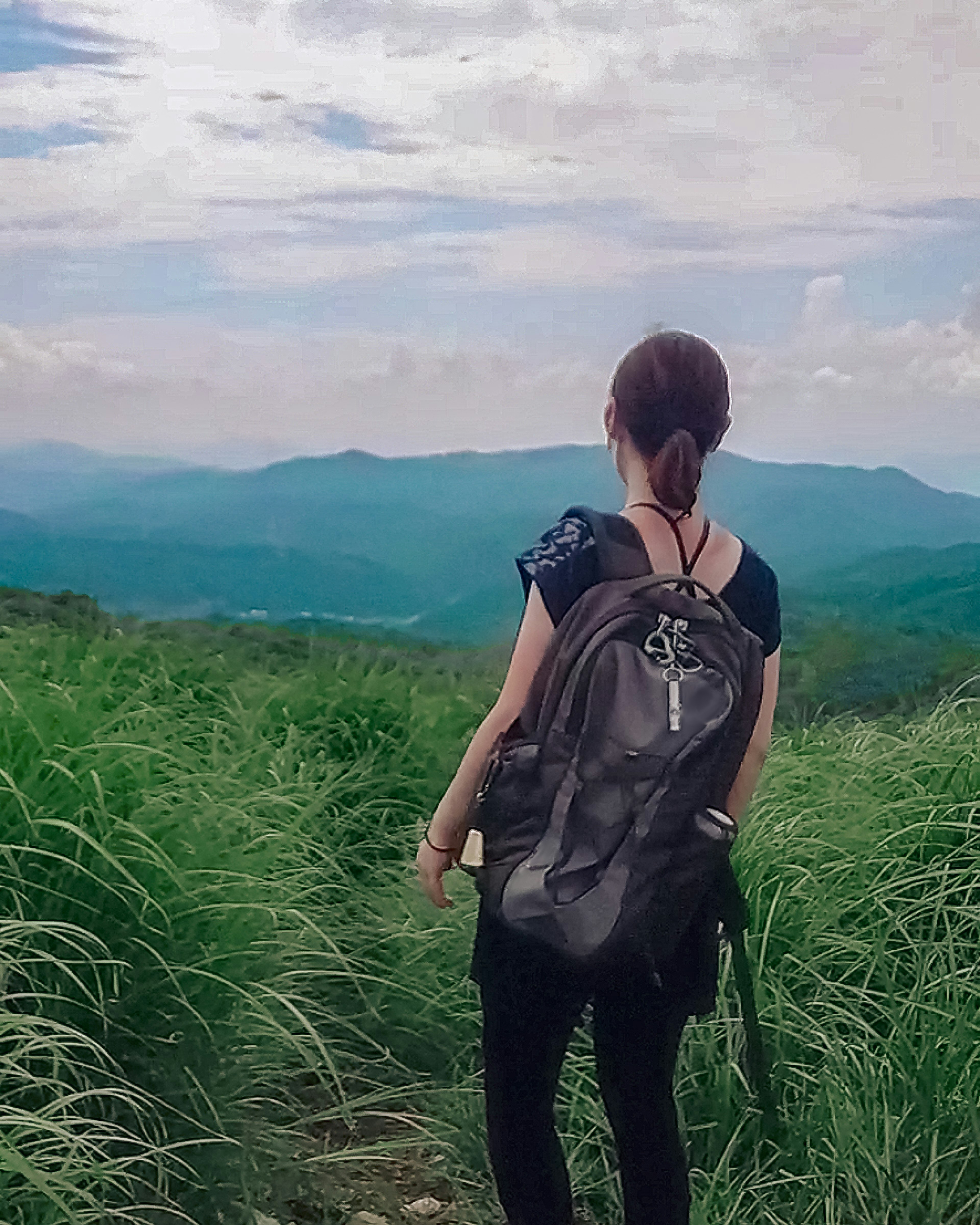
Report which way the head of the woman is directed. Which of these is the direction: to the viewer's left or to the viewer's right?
to the viewer's left

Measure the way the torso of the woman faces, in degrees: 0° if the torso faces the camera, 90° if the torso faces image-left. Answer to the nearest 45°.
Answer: approximately 180°
